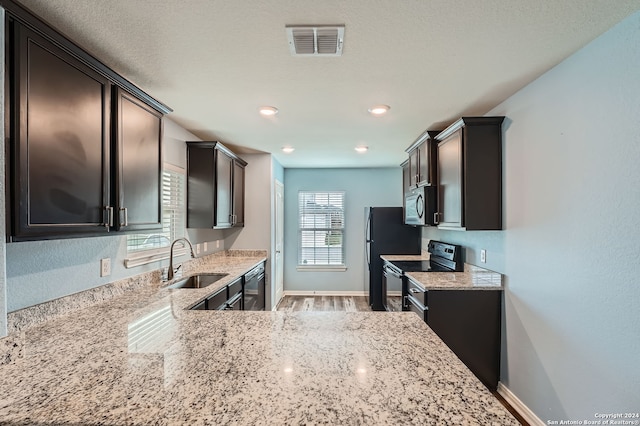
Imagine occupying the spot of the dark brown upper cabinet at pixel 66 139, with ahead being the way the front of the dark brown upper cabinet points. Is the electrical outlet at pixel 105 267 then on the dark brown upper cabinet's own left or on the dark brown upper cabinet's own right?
on the dark brown upper cabinet's own left

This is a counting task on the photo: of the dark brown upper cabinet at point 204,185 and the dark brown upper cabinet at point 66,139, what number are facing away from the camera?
0

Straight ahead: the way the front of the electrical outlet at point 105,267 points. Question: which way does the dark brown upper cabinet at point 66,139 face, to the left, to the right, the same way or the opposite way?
the same way

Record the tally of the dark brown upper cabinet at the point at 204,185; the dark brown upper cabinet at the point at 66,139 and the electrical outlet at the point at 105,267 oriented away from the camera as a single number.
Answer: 0

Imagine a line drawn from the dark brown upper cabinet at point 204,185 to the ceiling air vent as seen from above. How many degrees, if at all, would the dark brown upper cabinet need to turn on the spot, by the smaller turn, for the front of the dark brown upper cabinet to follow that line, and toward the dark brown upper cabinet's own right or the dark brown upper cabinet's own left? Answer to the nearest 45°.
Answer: approximately 90° to the dark brown upper cabinet's own right

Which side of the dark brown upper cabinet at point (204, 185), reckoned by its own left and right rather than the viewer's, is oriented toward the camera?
right

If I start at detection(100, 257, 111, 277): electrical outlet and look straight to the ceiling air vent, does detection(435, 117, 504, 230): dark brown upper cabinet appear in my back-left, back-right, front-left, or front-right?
front-left

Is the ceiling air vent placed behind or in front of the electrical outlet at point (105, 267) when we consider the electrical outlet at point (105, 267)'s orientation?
in front

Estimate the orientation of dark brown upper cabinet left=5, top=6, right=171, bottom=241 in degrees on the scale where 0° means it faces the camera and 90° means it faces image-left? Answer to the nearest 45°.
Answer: approximately 315°

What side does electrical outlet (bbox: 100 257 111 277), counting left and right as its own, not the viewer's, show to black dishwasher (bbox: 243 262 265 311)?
left

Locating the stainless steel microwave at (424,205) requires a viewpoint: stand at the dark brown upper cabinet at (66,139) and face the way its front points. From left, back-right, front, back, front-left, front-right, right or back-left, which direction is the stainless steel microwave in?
front-left

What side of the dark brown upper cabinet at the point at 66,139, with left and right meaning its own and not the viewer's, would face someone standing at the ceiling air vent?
front

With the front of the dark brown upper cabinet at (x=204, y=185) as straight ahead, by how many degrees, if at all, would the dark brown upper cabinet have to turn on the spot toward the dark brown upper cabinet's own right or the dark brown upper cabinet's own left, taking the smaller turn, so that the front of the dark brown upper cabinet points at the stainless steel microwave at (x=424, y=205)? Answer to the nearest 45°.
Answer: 0° — it already faces it

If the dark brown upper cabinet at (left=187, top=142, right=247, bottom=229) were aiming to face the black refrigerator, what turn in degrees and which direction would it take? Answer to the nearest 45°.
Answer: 0° — it already faces it
